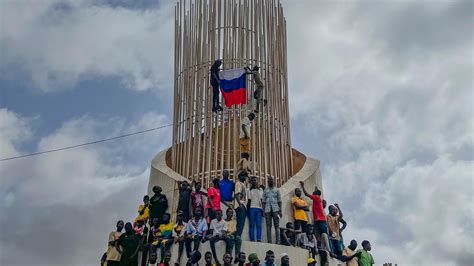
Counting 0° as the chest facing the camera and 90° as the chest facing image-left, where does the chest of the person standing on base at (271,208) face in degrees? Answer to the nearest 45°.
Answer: approximately 0°

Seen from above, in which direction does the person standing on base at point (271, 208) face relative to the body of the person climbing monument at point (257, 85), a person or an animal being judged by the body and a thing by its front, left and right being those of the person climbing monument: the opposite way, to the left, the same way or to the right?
to the left

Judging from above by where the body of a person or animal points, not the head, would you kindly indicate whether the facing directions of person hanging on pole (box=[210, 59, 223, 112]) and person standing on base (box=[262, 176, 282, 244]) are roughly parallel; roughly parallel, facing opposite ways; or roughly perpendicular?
roughly perpendicular

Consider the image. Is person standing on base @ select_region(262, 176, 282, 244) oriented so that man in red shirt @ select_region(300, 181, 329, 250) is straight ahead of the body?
no

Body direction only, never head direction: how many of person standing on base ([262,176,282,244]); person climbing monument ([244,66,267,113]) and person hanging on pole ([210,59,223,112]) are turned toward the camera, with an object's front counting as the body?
1

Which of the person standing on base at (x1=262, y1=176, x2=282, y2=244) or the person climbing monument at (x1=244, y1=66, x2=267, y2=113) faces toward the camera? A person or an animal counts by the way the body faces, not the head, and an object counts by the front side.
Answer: the person standing on base

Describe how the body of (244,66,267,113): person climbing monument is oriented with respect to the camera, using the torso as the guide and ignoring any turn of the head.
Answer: to the viewer's left
